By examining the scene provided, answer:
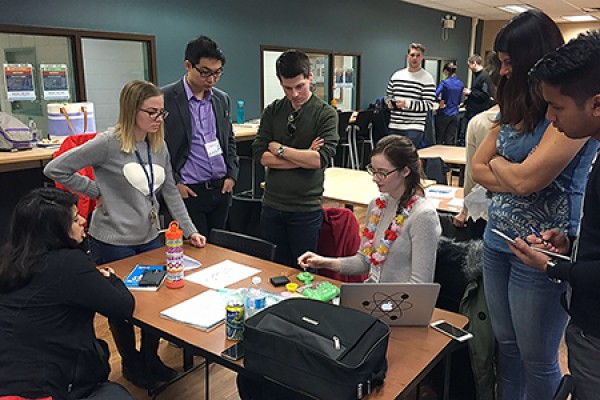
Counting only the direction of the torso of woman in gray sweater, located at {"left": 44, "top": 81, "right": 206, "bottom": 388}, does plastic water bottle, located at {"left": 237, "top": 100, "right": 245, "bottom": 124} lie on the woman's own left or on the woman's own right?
on the woman's own left

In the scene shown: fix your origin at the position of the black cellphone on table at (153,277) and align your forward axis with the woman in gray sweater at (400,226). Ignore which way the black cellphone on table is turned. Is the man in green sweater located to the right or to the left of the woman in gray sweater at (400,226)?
left

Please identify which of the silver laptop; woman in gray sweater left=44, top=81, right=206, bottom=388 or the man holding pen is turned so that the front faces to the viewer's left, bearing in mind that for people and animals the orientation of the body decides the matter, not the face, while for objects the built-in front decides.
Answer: the man holding pen

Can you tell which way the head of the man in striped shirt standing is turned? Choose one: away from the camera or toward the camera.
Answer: toward the camera

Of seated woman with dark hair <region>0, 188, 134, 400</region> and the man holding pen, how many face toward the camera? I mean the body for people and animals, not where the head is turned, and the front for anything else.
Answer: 0

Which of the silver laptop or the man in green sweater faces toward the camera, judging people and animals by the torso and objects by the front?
the man in green sweater

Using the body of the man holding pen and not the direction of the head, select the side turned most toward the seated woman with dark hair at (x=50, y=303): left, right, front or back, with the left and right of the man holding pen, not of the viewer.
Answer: front

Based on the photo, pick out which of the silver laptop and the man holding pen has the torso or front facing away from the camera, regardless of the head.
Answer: the silver laptop

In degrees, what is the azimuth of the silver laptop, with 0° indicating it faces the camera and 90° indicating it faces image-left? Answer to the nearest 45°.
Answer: approximately 180°

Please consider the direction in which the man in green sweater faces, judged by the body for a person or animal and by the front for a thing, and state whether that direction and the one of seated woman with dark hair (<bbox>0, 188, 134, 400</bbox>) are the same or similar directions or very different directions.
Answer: very different directions

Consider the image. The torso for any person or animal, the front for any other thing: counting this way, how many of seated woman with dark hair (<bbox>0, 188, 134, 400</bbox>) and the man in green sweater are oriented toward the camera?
1

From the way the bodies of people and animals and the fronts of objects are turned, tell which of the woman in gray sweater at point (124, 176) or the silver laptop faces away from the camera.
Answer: the silver laptop

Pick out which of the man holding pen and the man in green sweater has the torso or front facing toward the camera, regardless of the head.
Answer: the man in green sweater

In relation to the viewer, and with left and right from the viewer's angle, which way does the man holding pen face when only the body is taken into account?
facing to the left of the viewer

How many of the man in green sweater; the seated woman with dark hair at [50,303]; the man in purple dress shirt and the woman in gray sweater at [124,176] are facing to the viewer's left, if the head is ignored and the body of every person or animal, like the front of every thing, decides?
0

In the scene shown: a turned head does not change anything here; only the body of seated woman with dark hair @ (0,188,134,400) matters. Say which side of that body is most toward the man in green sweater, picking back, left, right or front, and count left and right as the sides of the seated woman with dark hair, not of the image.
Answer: front

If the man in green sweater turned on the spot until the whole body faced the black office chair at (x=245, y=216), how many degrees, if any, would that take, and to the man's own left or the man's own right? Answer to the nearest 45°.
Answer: approximately 135° to the man's own right

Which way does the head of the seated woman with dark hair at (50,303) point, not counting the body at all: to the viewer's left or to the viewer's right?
to the viewer's right
